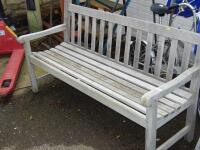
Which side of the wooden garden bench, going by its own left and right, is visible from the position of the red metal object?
right

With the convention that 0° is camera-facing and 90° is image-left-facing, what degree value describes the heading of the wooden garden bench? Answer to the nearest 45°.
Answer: approximately 45°
